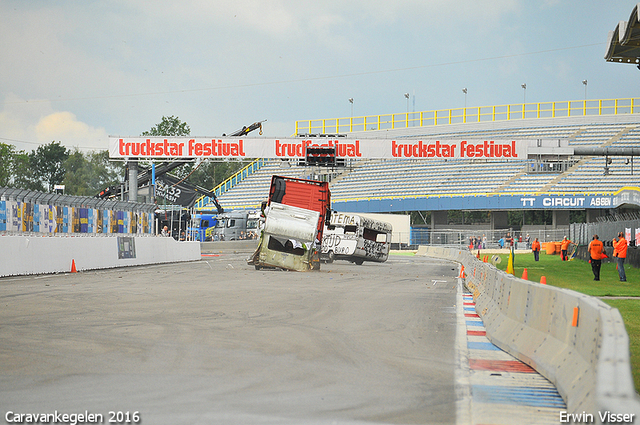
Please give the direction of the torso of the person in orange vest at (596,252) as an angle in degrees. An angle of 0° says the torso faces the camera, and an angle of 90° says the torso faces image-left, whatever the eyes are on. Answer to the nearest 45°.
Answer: approximately 180°

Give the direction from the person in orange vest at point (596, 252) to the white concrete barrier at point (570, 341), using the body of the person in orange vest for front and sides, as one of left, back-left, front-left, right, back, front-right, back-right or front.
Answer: back

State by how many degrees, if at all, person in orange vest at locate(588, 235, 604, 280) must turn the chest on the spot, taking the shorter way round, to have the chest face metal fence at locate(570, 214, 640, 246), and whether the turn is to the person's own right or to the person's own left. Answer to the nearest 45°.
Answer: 0° — they already face it

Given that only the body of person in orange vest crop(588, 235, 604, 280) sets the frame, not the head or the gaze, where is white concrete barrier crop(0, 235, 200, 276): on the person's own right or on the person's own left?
on the person's own left
